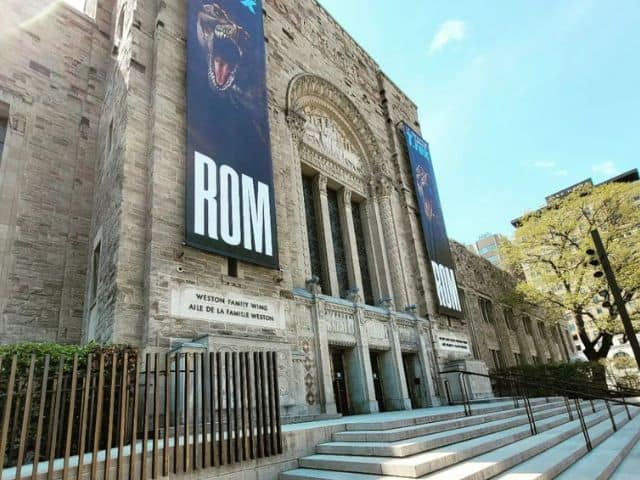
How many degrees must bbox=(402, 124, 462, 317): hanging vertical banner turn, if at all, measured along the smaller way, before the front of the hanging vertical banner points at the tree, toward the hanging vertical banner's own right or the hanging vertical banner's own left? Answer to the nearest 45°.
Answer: approximately 90° to the hanging vertical banner's own left

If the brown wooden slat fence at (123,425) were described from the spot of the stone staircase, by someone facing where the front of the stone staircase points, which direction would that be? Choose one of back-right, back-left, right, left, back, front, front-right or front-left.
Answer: right

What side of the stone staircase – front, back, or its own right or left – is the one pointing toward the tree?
left

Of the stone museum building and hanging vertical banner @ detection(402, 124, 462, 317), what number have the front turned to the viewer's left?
0

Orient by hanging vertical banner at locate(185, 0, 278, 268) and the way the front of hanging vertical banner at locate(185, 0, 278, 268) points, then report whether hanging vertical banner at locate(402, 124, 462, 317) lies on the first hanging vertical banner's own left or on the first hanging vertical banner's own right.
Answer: on the first hanging vertical banner's own left

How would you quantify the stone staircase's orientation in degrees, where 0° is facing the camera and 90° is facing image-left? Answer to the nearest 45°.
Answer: approximately 315°

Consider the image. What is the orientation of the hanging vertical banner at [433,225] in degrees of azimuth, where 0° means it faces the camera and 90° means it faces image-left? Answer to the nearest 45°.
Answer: approximately 315°

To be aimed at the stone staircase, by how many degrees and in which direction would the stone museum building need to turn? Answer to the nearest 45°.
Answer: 0° — it already faces it

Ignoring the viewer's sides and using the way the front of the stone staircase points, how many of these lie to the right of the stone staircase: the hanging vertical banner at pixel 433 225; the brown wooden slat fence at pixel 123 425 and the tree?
1
